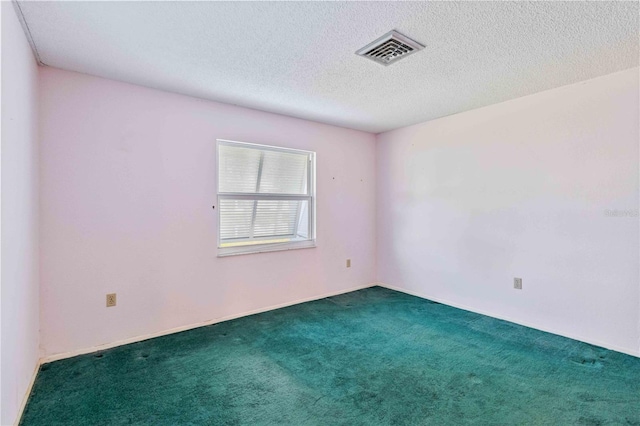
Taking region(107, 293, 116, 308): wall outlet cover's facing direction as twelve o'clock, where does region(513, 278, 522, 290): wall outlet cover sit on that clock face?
region(513, 278, 522, 290): wall outlet cover is roughly at 10 o'clock from region(107, 293, 116, 308): wall outlet cover.

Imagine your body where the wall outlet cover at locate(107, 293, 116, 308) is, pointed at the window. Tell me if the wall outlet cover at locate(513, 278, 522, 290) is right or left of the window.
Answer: right

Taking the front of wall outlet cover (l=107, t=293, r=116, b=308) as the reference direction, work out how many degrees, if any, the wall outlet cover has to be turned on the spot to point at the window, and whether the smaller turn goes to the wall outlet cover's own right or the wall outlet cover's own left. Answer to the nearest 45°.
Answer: approximately 90° to the wall outlet cover's own left

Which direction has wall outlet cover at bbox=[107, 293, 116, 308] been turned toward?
toward the camera

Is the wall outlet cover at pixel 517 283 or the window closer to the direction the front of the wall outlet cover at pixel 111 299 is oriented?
the wall outlet cover

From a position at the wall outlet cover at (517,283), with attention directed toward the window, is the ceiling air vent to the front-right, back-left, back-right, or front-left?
front-left

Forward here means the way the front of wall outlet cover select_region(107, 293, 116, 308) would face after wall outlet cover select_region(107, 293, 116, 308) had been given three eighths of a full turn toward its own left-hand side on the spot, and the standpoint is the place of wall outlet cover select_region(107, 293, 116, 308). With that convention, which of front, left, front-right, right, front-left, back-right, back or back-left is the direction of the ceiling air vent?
right
